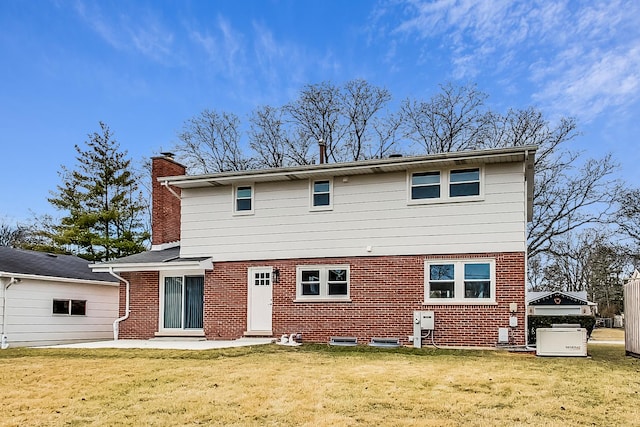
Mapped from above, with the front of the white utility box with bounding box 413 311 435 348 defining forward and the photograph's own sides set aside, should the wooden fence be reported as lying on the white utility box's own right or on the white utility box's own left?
on the white utility box's own left

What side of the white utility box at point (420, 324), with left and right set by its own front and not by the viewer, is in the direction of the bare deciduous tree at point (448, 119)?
back

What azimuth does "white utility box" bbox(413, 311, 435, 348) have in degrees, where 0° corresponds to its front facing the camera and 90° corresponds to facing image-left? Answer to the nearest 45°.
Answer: approximately 0°

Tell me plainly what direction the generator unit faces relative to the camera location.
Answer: facing the viewer

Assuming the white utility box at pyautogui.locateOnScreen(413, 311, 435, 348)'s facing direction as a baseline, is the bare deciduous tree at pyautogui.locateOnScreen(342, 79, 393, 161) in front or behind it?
behind

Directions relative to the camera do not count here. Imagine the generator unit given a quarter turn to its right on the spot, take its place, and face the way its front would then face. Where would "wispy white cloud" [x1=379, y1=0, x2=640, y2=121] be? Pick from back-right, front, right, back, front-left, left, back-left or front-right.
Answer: right
